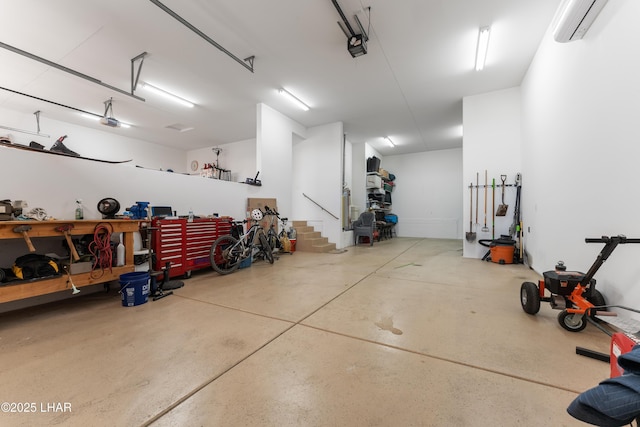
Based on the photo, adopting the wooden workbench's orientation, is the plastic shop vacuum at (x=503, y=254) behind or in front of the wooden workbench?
in front

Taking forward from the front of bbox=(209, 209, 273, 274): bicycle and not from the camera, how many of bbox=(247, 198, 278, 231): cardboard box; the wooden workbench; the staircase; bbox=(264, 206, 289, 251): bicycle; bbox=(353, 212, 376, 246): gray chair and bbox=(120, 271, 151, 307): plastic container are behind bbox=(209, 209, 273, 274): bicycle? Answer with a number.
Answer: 2

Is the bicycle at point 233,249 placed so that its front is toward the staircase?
yes

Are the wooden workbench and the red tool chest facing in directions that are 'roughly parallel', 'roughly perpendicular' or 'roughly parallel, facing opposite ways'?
roughly parallel

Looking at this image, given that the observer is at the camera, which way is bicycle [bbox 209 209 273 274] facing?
facing away from the viewer and to the right of the viewer

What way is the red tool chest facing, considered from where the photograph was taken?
facing the viewer and to the right of the viewer

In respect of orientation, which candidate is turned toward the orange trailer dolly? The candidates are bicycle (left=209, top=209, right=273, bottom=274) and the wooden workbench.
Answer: the wooden workbench

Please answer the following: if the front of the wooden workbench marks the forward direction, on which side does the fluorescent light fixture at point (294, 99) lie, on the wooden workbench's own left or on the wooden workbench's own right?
on the wooden workbench's own left

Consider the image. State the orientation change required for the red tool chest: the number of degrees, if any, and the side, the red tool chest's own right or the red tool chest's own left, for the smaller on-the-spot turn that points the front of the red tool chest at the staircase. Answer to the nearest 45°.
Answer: approximately 90° to the red tool chest's own left

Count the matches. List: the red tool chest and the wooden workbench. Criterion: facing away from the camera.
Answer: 0

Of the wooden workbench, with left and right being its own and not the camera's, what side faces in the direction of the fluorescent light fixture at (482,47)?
front

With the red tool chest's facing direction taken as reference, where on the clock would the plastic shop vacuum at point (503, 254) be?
The plastic shop vacuum is roughly at 11 o'clock from the red tool chest.

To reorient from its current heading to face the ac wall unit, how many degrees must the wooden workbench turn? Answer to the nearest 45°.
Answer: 0° — it already faces it

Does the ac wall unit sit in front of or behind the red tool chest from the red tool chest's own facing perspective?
in front

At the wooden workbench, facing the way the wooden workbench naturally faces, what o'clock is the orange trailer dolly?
The orange trailer dolly is roughly at 12 o'clock from the wooden workbench.

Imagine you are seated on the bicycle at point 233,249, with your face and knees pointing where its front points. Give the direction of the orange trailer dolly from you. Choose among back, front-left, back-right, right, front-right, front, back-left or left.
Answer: right
